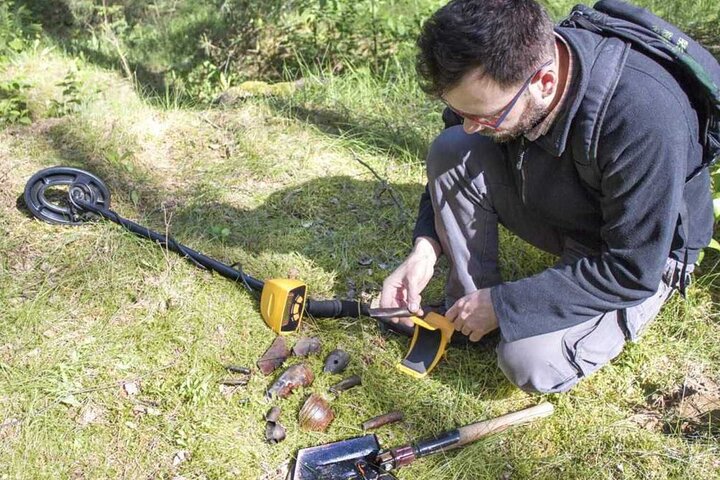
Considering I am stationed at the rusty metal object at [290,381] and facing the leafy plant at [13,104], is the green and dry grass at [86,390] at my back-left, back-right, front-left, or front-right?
front-left

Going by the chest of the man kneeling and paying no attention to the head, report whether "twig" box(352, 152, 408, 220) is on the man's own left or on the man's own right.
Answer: on the man's own right

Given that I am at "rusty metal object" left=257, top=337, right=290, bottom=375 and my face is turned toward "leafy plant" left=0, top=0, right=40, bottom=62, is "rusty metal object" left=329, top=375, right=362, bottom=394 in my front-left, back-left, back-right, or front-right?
back-right

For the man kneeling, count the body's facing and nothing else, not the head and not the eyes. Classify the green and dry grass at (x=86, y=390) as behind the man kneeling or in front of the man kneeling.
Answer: in front

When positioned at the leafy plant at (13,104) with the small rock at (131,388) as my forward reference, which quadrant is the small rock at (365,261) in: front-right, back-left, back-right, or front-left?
front-left

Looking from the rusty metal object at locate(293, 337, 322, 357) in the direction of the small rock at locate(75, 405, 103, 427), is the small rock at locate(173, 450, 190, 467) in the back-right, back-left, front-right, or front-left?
front-left

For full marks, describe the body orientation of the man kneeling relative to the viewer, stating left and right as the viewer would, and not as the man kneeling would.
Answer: facing the viewer and to the left of the viewer
